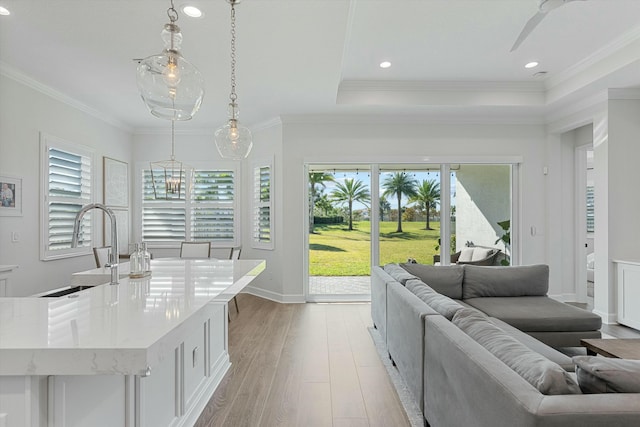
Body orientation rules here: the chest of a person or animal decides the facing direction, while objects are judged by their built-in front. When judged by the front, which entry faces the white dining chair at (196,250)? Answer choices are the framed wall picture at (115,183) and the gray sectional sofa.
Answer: the framed wall picture

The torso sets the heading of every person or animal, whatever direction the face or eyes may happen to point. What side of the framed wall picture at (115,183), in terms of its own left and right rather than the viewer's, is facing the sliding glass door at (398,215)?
front

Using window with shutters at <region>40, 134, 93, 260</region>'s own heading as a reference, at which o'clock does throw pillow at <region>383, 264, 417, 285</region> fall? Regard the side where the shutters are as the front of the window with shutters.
The throw pillow is roughly at 12 o'clock from the window with shutters.

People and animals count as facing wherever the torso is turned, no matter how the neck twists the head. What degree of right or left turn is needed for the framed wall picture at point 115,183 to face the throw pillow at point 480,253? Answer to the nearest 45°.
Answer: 0° — it already faces it

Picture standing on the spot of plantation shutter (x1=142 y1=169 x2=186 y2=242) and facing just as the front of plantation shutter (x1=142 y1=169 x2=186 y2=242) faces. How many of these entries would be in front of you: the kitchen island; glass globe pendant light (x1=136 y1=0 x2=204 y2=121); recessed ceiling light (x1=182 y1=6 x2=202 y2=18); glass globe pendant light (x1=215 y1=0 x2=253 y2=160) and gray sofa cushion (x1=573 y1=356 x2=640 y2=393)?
5

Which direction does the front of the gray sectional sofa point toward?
to the viewer's right

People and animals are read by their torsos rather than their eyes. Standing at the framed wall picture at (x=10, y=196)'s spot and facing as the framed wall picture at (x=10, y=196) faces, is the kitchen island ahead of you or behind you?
ahead

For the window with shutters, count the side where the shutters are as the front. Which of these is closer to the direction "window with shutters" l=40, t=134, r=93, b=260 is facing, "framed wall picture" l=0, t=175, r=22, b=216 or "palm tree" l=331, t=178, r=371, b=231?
the palm tree

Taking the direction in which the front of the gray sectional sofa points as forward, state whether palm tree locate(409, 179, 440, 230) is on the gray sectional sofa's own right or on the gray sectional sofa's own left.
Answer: on the gray sectional sofa's own left

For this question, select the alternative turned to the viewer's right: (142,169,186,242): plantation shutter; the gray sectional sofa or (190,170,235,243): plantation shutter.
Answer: the gray sectional sofa

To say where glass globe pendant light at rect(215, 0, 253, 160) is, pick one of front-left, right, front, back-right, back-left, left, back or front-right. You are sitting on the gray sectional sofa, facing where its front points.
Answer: back

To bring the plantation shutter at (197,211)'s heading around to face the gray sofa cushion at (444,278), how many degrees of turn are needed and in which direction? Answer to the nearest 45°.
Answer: approximately 45° to its left

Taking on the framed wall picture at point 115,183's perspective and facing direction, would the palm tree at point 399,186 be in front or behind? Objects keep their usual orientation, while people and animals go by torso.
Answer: in front

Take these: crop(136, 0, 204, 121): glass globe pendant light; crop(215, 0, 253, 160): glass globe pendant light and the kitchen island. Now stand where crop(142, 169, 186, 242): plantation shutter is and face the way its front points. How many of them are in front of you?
3
